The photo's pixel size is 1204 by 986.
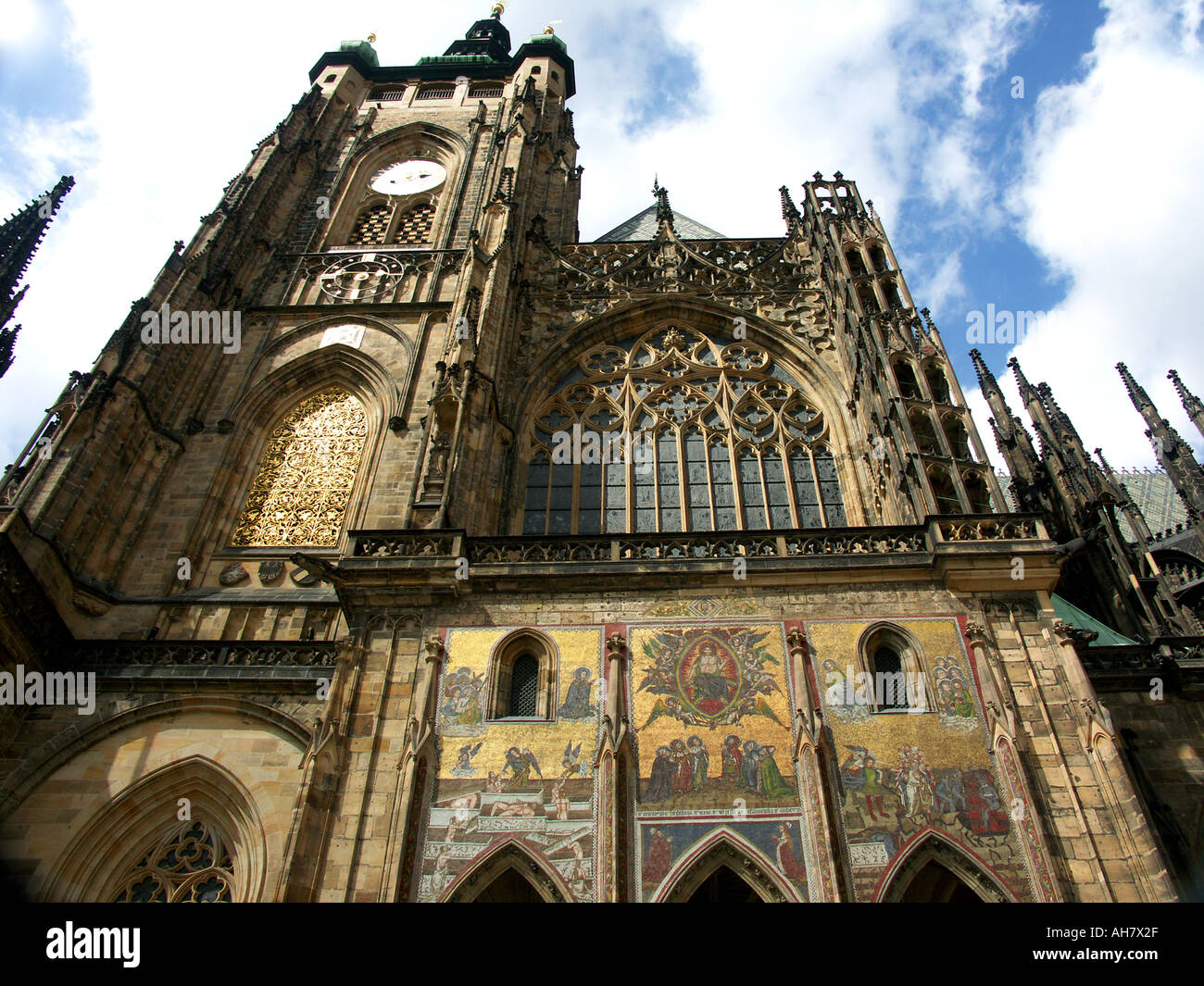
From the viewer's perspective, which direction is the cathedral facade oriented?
toward the camera
